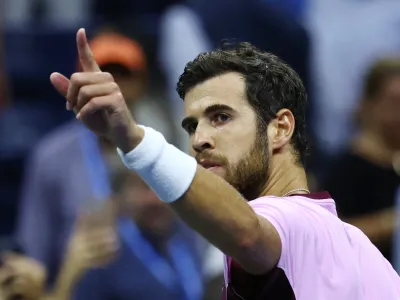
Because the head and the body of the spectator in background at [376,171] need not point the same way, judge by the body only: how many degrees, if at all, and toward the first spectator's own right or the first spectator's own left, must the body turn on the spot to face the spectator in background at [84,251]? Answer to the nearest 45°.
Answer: approximately 90° to the first spectator's own right

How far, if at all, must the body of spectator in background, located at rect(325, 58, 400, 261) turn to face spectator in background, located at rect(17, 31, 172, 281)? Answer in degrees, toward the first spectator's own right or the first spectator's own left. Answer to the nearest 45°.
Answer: approximately 135° to the first spectator's own right

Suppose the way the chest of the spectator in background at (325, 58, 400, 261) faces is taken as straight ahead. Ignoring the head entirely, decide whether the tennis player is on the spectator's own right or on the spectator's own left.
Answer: on the spectator's own right

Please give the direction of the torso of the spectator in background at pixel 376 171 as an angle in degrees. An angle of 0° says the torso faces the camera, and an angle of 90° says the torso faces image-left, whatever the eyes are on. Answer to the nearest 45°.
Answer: approximately 315°

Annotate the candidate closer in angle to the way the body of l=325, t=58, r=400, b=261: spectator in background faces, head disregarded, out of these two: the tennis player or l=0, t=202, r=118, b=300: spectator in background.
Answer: the tennis player
